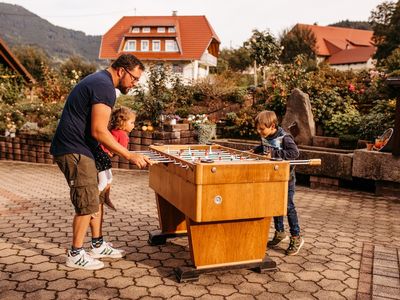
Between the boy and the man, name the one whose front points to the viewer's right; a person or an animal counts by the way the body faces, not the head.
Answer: the man

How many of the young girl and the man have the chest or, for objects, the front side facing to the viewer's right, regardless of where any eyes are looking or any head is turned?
2

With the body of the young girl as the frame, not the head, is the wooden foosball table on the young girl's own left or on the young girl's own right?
on the young girl's own right

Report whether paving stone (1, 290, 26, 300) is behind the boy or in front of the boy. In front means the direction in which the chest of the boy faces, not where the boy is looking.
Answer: in front

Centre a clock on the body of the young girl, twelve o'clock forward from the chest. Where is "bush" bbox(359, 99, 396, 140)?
The bush is roughly at 11 o'clock from the young girl.

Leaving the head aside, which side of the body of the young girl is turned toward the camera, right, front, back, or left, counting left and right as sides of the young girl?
right

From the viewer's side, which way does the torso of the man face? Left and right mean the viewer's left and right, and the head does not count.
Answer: facing to the right of the viewer

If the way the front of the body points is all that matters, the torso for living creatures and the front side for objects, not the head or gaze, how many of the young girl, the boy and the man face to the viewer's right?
2

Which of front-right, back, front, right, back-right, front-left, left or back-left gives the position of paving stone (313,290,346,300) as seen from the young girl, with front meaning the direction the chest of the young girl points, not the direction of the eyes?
front-right

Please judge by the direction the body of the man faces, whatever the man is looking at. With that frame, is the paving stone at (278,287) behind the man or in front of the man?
in front

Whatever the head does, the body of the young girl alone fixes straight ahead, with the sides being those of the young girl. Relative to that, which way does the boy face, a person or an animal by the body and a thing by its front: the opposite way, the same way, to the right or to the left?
the opposite way

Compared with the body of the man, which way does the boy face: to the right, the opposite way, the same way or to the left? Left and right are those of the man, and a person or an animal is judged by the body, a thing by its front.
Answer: the opposite way

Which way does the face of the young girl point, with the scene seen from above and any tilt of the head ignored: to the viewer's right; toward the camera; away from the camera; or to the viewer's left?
to the viewer's right

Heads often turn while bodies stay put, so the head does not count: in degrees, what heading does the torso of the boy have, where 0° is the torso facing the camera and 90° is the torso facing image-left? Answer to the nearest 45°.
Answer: approximately 45°
